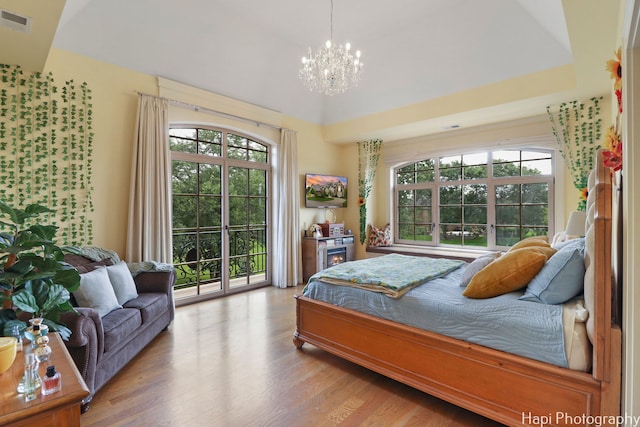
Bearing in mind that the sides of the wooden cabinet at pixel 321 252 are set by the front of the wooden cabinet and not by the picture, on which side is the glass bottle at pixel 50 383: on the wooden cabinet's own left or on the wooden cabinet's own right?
on the wooden cabinet's own right

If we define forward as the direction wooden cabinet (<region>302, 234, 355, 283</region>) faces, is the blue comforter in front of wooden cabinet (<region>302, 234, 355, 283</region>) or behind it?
in front

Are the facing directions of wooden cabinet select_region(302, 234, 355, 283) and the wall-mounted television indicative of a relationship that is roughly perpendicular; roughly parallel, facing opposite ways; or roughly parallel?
roughly parallel

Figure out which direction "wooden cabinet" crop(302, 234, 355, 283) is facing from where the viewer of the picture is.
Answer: facing the viewer and to the right of the viewer

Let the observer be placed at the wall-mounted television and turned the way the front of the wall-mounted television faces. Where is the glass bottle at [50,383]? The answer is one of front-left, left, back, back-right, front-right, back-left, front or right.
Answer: front-right

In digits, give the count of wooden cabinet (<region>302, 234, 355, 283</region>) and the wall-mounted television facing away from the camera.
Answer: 0

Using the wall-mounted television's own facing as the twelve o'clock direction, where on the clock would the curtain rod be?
The curtain rod is roughly at 3 o'clock from the wall-mounted television.

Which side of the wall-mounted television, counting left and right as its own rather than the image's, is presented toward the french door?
right

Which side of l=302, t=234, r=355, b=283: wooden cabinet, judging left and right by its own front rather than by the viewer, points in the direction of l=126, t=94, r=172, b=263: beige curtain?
right

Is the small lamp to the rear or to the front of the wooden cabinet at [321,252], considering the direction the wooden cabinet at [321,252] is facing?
to the front

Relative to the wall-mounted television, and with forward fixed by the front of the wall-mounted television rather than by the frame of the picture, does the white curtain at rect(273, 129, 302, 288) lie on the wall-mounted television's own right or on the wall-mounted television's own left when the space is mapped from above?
on the wall-mounted television's own right
